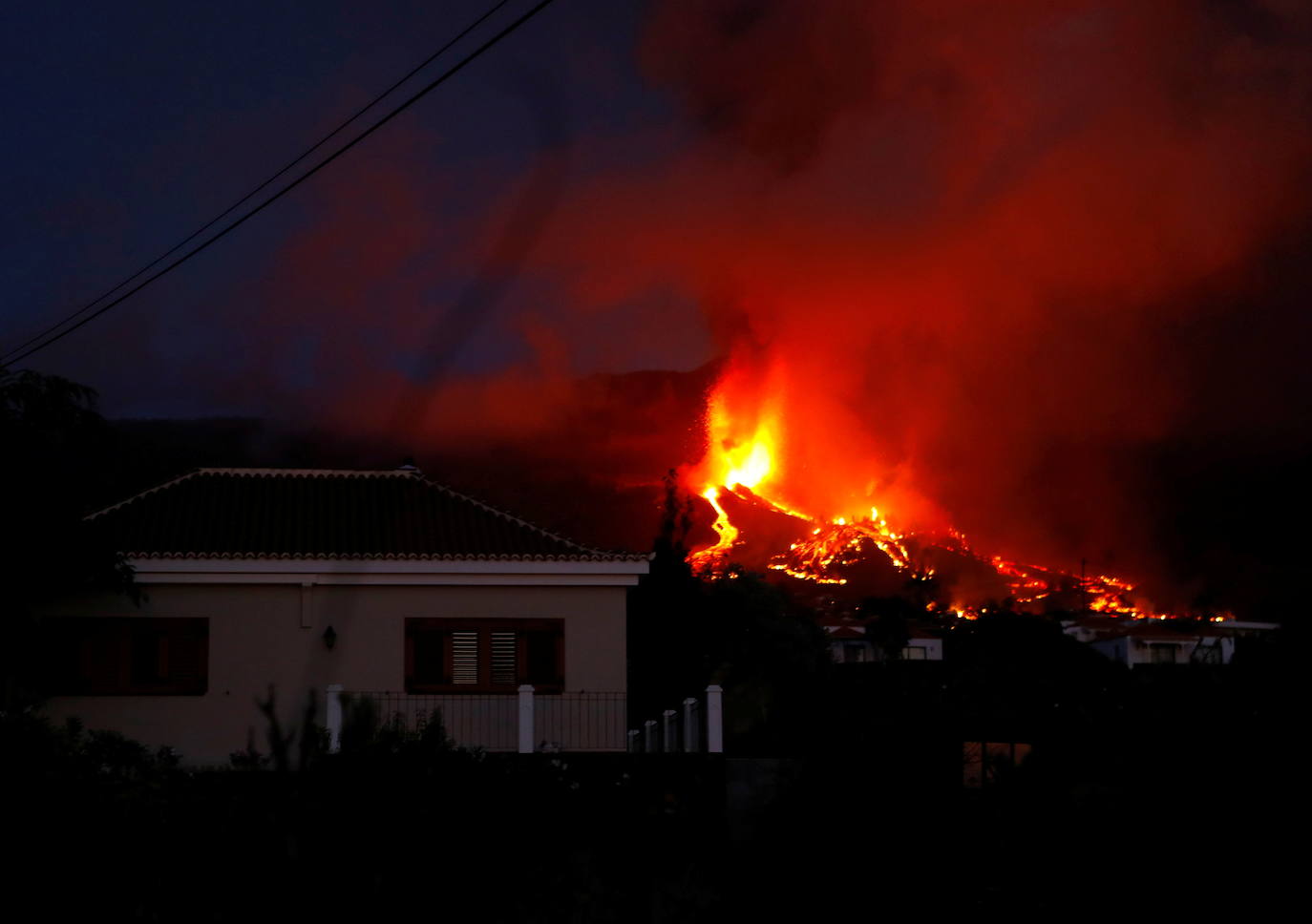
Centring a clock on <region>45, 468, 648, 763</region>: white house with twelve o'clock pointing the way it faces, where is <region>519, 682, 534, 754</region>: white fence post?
The white fence post is roughly at 10 o'clock from the white house.

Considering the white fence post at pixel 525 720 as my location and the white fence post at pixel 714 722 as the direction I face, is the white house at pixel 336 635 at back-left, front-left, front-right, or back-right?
back-left

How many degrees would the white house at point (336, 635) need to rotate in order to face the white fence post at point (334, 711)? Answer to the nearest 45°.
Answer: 0° — it already faces it

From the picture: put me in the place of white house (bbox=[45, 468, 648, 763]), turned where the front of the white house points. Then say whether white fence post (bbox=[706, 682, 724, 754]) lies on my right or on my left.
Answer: on my left

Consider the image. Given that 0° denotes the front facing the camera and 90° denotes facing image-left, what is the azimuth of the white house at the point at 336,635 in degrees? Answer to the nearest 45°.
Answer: approximately 0°

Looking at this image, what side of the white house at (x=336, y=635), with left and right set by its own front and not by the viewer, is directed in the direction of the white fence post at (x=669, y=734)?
left
